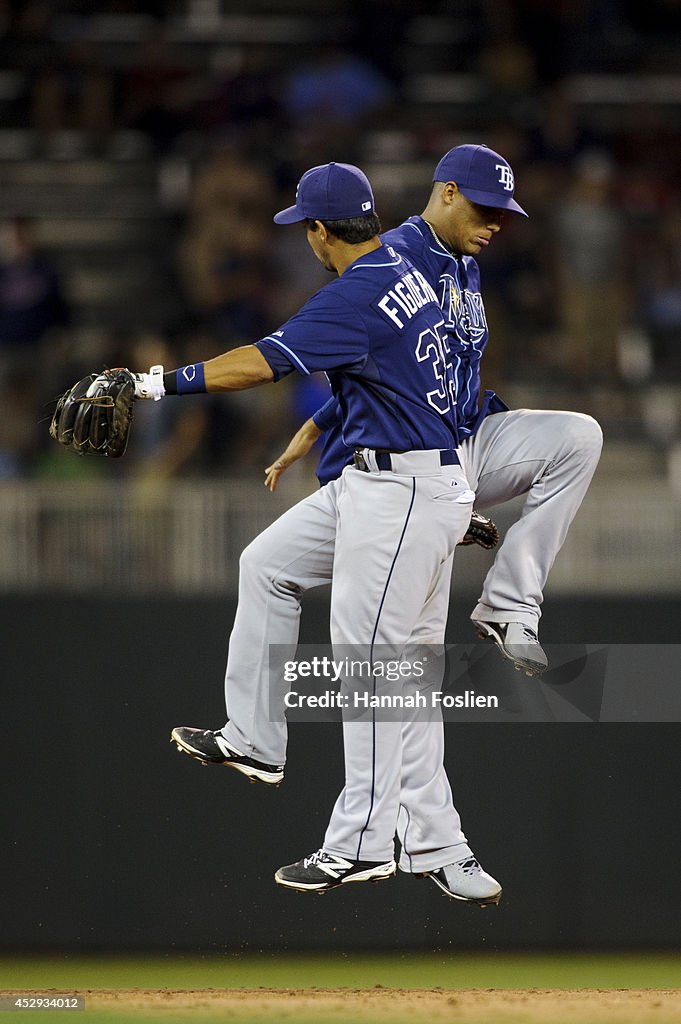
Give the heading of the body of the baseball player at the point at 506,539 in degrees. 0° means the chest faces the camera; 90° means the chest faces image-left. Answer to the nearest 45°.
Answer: approximately 315°
